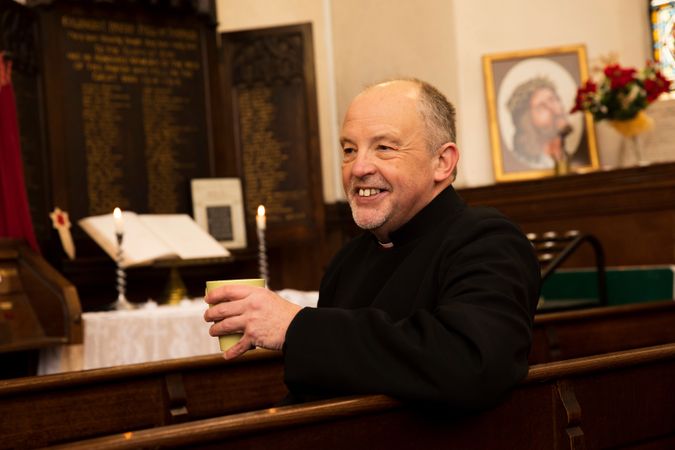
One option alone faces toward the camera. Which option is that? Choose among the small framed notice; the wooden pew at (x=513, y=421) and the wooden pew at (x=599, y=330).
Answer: the small framed notice

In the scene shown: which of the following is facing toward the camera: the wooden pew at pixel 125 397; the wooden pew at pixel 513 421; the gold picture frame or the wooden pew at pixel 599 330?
the gold picture frame

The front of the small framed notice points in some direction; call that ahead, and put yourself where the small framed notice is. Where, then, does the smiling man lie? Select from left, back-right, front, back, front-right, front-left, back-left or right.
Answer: front

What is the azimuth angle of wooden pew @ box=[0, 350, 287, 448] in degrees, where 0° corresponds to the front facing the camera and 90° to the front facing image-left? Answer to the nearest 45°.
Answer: approximately 135°

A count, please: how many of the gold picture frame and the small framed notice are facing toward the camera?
2

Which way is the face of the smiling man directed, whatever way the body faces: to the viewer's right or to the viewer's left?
to the viewer's left

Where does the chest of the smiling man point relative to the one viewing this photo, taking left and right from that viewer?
facing the viewer and to the left of the viewer

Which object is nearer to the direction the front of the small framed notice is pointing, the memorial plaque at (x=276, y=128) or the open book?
the open book

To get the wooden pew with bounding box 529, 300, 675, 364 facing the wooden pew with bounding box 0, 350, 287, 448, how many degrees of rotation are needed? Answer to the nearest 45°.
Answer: approximately 90° to its left

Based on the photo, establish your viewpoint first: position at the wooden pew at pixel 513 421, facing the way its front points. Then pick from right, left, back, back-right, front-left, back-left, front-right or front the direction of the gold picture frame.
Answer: front-right

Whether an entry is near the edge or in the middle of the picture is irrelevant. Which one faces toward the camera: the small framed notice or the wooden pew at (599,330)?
the small framed notice

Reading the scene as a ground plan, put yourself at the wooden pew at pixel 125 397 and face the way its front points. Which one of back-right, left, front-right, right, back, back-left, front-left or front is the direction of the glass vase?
right

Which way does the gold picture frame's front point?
toward the camera

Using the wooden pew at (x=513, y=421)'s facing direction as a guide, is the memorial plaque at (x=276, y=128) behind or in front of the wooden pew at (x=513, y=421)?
in front

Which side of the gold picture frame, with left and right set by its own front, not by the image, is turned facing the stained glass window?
left

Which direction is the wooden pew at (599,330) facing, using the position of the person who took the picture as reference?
facing away from the viewer and to the left of the viewer

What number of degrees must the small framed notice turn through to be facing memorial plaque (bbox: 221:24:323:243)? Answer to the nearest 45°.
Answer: approximately 135° to its left
